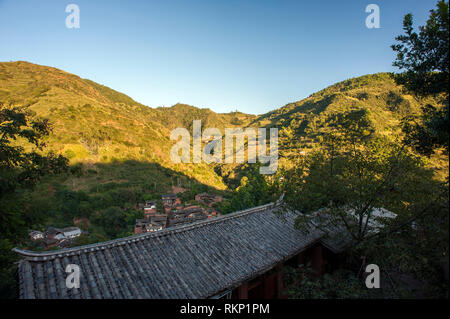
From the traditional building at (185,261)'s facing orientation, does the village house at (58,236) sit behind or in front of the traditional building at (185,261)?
behind

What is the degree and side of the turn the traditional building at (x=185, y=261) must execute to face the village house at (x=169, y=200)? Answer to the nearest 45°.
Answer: approximately 135° to its left

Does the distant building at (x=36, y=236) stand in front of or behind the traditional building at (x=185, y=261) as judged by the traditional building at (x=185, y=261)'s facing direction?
behind
